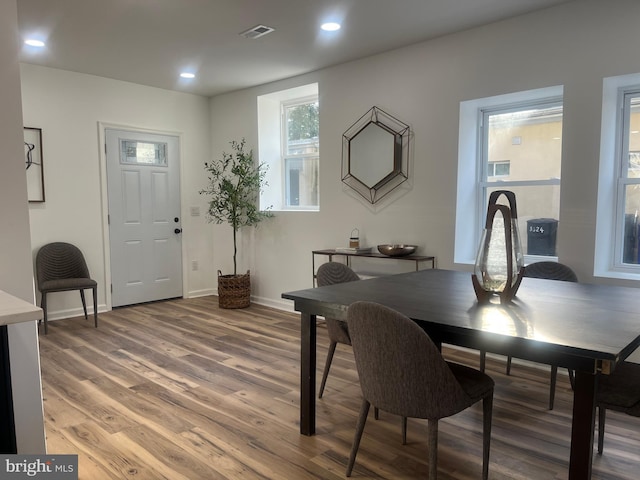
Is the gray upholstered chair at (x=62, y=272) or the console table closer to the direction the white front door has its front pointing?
the console table

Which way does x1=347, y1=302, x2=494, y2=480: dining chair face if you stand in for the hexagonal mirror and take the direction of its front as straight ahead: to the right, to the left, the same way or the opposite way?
the opposite way

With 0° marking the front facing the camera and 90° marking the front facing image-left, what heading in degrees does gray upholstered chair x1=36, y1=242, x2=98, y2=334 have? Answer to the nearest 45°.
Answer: approximately 315°

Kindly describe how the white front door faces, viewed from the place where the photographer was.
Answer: facing the viewer and to the right of the viewer

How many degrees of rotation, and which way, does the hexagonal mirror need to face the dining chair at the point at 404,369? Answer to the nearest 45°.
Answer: approximately 45° to its left

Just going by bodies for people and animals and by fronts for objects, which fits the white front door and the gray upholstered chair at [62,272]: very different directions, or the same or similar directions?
same or similar directions

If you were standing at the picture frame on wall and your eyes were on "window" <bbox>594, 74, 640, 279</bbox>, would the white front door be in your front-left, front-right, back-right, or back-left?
front-left

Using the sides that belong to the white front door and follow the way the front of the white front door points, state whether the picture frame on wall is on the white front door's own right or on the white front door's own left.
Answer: on the white front door's own right

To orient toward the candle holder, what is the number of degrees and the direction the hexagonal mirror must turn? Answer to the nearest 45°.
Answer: approximately 45° to its left

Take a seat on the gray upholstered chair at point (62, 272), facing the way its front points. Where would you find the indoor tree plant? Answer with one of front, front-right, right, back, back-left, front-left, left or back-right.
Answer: front-left

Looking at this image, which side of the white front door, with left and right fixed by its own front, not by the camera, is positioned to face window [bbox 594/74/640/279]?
front
